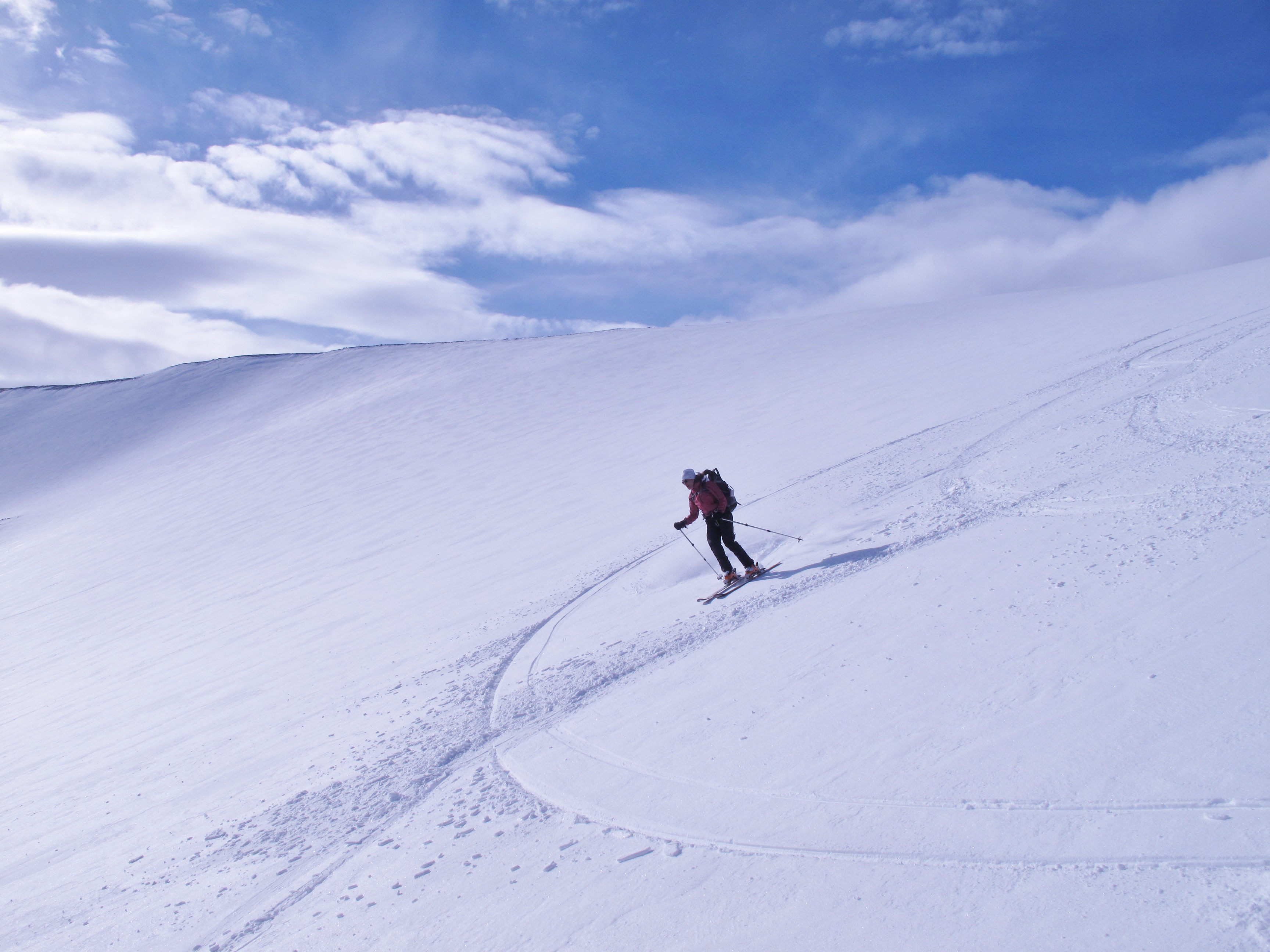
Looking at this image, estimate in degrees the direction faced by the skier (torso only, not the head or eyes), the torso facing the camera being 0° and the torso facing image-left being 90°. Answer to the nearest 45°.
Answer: approximately 45°
